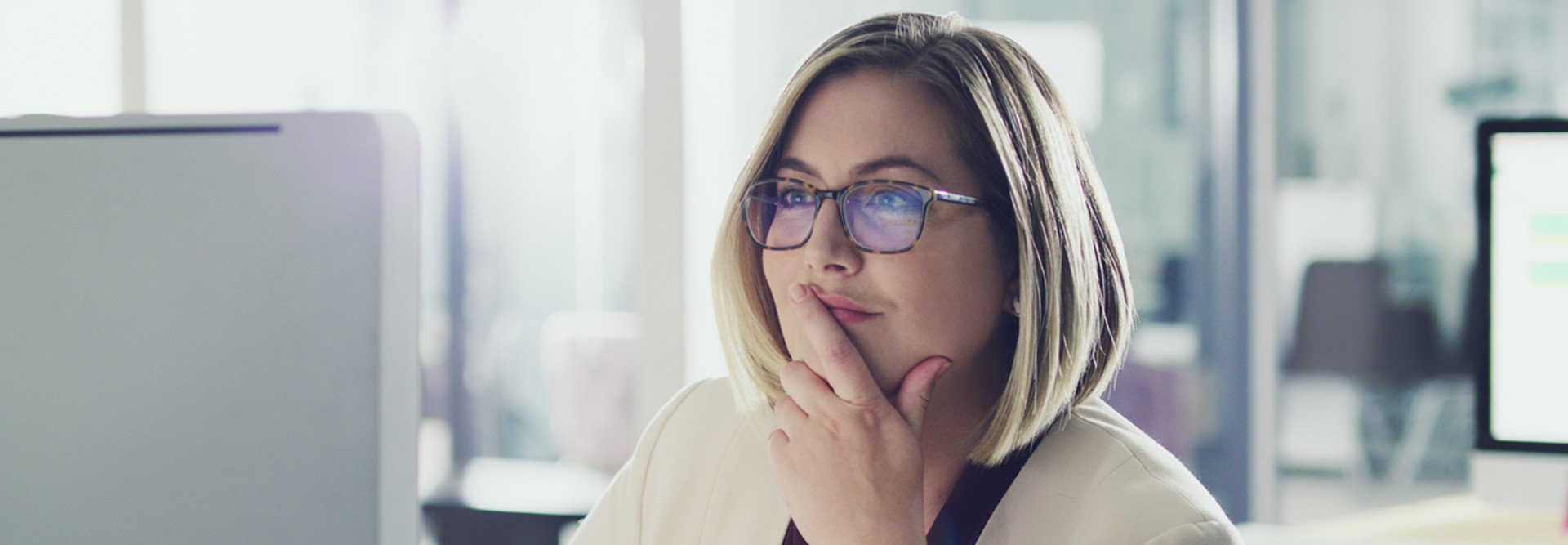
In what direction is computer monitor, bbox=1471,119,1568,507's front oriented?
toward the camera

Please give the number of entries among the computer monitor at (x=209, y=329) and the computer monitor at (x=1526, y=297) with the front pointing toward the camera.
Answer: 1

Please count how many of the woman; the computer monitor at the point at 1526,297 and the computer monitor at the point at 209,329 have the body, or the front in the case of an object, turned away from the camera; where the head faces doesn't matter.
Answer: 1

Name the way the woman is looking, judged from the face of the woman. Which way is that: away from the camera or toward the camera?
toward the camera

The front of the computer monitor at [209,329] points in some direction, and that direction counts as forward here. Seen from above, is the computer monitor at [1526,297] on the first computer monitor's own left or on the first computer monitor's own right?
on the first computer monitor's own right

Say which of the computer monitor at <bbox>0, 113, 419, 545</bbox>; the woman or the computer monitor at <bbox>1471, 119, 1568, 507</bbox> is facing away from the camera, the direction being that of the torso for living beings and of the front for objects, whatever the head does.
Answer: the computer monitor at <bbox>0, 113, 419, 545</bbox>

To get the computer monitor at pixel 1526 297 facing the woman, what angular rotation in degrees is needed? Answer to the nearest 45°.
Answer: approximately 45° to its right

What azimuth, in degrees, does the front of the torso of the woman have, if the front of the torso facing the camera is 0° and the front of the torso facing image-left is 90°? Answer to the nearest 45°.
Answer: approximately 45°

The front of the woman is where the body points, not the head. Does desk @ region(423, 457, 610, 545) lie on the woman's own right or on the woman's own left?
on the woman's own right

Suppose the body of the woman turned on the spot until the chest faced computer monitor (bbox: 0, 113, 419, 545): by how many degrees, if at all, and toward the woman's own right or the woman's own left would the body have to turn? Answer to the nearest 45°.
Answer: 0° — they already face it

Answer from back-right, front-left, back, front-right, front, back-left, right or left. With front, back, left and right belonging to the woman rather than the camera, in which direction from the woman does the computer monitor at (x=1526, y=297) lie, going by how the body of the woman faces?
back

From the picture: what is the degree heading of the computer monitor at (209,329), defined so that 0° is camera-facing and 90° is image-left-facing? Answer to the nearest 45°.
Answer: approximately 180°

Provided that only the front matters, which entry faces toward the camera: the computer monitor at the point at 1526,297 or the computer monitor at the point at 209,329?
the computer monitor at the point at 1526,297

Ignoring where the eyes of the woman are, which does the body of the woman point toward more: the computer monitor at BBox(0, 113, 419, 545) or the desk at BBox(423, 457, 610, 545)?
the computer monitor

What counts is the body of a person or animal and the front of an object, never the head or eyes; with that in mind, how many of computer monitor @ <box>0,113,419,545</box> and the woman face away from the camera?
1
